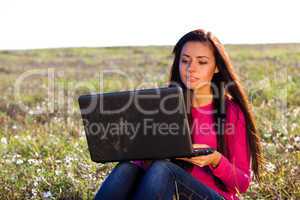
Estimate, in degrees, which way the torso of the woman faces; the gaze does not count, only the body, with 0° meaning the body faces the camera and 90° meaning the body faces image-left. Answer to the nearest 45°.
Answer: approximately 45°
